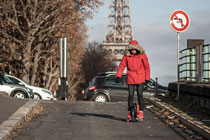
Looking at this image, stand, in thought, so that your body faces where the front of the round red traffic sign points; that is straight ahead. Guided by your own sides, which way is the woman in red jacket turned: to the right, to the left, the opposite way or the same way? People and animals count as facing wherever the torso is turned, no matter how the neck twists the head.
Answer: the same way

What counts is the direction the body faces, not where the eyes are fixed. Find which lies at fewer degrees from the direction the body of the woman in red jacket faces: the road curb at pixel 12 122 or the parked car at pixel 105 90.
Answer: the road curb

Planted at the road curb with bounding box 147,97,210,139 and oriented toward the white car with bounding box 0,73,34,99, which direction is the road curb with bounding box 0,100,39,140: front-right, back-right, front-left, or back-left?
front-left

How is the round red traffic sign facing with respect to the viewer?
toward the camera

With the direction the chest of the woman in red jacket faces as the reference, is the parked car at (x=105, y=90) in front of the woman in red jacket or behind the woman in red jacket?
behind

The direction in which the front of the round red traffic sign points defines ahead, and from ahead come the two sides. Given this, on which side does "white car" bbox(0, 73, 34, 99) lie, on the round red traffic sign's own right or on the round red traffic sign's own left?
on the round red traffic sign's own right

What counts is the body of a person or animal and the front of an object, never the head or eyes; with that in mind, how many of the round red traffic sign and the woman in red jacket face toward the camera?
2

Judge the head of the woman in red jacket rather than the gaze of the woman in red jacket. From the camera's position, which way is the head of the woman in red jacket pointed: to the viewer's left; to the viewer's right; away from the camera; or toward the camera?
toward the camera

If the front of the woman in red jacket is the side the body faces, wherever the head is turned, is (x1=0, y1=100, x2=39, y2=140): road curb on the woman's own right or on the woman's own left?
on the woman's own right

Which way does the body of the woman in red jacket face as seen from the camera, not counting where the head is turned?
toward the camera
